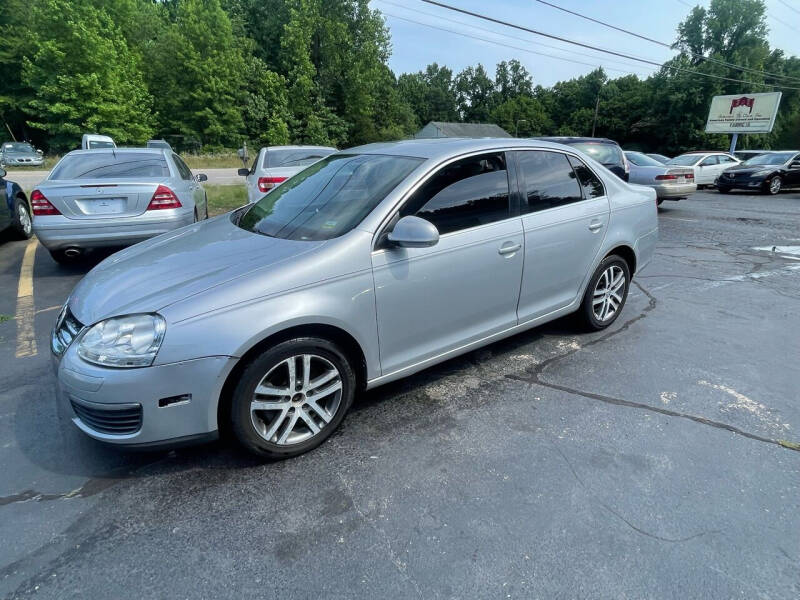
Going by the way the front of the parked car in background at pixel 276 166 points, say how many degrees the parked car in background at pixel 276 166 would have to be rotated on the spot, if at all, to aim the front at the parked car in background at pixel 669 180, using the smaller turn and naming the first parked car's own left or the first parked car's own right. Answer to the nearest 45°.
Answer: approximately 90° to the first parked car's own right

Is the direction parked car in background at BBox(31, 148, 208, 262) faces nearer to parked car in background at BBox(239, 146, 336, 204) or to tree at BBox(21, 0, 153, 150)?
the tree

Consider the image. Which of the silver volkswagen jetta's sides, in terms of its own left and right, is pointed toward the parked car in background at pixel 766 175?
back

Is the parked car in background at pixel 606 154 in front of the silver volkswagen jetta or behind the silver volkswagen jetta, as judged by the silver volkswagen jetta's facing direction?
behind

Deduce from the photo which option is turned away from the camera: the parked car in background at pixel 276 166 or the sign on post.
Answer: the parked car in background

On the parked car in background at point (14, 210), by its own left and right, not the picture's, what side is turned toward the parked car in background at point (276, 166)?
right

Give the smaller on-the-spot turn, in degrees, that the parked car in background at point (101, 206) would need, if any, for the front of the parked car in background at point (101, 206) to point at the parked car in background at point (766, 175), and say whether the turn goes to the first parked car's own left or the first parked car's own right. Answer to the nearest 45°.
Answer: approximately 90° to the first parked car's own right

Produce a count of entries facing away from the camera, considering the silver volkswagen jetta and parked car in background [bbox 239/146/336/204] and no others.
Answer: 1

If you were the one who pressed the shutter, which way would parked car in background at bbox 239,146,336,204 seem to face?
facing away from the viewer

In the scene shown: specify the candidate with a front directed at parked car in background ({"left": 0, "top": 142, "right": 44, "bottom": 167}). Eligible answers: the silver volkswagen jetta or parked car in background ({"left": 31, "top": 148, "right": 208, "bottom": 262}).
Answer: parked car in background ({"left": 31, "top": 148, "right": 208, "bottom": 262})

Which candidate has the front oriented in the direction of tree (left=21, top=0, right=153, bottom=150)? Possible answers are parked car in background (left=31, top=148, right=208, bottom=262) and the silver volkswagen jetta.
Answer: the parked car in background

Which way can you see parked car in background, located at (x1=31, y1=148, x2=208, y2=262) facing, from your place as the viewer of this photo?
facing away from the viewer
